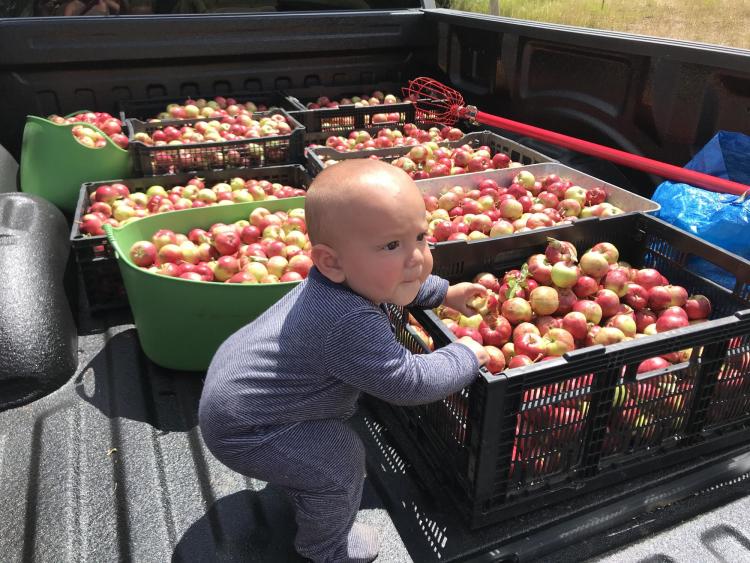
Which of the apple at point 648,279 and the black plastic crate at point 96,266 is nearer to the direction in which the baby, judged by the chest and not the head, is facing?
the apple

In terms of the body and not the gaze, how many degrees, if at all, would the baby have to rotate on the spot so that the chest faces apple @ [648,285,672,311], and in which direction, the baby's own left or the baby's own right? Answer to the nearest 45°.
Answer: approximately 45° to the baby's own left

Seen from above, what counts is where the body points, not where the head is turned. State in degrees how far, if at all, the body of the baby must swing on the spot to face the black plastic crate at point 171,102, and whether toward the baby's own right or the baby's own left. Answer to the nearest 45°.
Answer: approximately 90° to the baby's own left

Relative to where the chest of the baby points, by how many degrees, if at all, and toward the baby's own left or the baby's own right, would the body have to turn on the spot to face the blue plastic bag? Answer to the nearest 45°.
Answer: approximately 45° to the baby's own left

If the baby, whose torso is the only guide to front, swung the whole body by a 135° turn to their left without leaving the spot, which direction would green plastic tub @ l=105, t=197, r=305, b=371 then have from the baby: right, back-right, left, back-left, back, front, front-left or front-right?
front

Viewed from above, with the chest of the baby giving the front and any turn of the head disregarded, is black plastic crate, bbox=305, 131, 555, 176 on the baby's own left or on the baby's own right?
on the baby's own left

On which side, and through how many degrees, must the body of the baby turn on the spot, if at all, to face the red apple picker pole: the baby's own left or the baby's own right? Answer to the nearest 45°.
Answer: approximately 45° to the baby's own left

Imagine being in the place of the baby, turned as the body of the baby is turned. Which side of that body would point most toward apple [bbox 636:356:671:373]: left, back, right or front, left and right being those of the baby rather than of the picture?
front

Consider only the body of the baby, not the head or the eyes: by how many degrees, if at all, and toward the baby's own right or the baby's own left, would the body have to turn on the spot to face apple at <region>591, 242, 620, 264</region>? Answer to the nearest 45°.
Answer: approximately 45° to the baby's own left

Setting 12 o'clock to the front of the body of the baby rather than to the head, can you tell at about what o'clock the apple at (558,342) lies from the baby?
The apple is roughly at 11 o'clock from the baby.

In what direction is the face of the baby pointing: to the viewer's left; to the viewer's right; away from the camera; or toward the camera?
to the viewer's right

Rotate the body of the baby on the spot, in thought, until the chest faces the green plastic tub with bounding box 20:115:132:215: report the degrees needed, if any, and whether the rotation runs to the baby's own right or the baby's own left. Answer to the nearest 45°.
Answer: approximately 135° to the baby's own left

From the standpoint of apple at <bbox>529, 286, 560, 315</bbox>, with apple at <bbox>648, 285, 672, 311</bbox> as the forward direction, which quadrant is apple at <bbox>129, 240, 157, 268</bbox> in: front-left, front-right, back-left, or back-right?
back-left

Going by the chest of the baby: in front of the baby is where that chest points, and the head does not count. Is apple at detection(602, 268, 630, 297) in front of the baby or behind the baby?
in front

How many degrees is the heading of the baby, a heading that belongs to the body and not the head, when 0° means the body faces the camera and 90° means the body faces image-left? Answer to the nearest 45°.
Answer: approximately 270°

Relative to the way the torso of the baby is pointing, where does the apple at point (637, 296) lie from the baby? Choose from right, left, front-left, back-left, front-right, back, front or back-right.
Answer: front-left

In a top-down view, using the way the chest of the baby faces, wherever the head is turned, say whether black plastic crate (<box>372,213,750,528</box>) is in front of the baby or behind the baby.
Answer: in front
